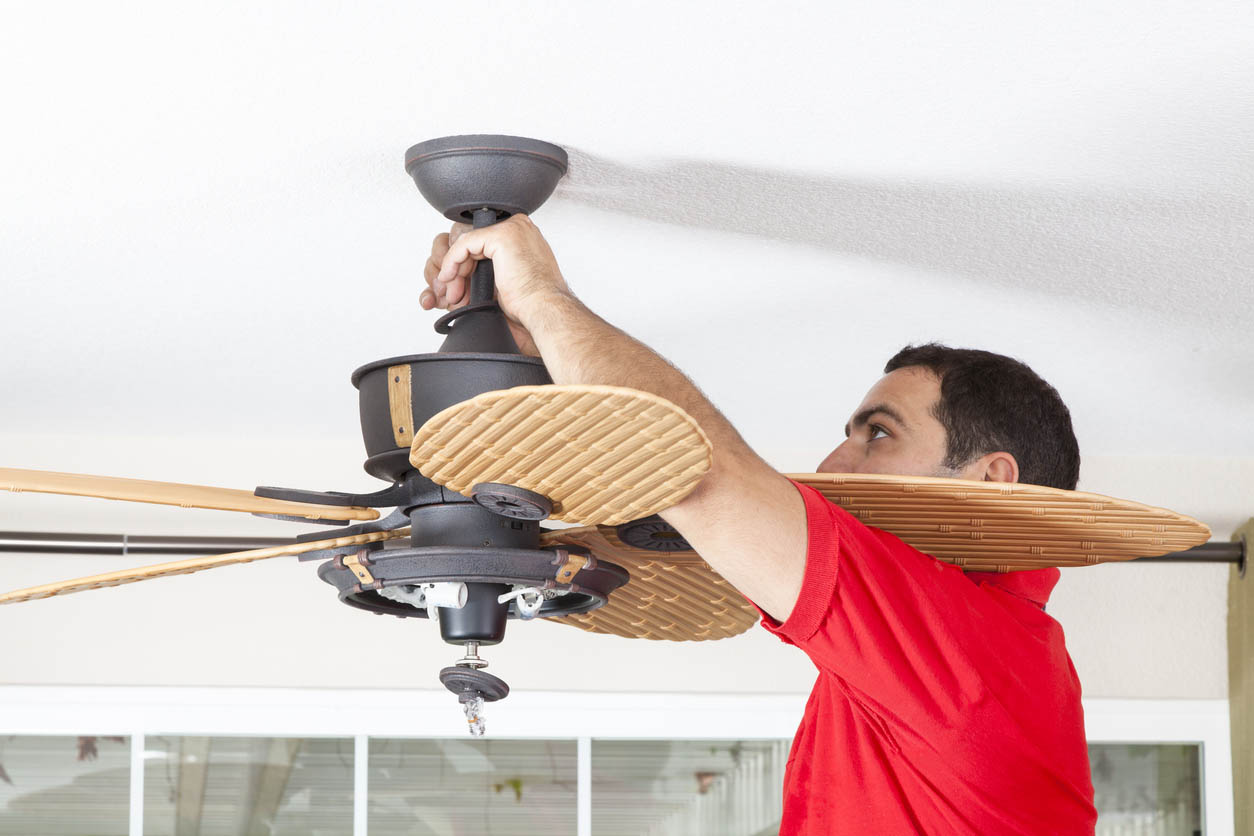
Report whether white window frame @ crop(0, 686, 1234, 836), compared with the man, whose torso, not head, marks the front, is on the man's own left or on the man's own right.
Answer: on the man's own right

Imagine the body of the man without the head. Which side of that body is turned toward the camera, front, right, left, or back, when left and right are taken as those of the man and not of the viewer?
left

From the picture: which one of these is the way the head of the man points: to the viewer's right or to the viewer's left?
to the viewer's left
